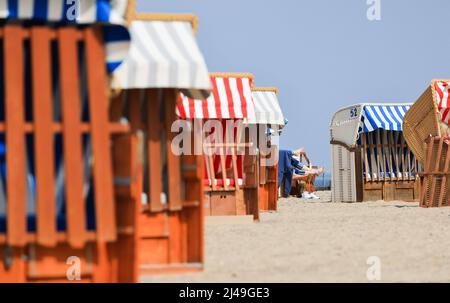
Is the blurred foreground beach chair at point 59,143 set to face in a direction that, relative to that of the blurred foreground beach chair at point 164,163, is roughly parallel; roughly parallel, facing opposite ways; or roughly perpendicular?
roughly parallel
